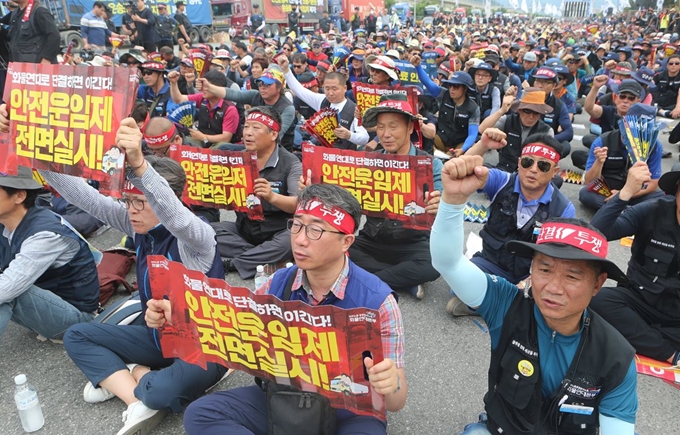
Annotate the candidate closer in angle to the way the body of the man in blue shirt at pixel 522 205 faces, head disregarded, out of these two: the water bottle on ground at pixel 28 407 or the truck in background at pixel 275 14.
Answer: the water bottle on ground

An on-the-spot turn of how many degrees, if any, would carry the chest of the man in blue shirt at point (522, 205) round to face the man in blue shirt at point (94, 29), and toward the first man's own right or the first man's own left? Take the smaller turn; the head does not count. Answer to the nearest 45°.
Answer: approximately 90° to the first man's own right

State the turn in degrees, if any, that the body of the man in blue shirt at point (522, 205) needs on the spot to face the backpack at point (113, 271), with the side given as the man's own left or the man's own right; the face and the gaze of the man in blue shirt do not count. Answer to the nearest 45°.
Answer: approximately 45° to the man's own right

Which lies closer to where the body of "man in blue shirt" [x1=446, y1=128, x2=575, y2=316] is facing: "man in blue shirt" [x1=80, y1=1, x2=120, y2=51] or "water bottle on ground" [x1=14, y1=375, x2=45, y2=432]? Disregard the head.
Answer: the water bottle on ground

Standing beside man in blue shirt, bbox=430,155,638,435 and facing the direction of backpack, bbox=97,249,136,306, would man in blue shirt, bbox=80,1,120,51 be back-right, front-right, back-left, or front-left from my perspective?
front-right

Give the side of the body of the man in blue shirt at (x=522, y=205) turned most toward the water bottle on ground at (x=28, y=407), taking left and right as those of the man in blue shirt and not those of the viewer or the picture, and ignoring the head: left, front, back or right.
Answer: front

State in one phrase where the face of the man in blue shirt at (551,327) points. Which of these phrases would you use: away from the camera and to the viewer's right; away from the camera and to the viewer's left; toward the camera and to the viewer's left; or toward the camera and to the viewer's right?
toward the camera and to the viewer's left

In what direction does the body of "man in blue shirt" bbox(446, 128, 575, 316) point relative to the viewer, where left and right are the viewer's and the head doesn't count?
facing the viewer and to the left of the viewer

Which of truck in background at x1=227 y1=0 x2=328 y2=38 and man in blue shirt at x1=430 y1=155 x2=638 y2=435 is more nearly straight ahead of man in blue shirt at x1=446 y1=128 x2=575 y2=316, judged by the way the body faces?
the man in blue shirt
